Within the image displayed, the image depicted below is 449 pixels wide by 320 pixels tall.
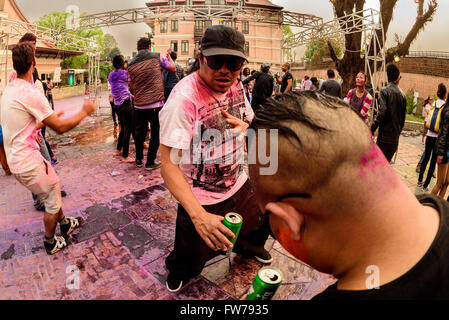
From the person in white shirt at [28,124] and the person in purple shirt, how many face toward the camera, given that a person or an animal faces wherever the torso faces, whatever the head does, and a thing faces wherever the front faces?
0

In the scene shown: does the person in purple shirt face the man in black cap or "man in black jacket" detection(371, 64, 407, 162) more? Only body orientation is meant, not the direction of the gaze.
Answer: the man in black jacket

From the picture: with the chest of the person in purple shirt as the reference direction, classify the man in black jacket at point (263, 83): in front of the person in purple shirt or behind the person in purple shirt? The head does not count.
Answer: in front

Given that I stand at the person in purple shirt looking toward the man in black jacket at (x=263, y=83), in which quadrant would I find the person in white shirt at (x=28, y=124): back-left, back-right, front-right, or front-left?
back-right

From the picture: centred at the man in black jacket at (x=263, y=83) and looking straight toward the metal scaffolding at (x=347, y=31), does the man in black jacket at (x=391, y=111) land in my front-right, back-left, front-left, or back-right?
front-right

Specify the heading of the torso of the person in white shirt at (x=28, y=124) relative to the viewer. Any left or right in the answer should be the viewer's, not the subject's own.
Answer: facing away from the viewer and to the right of the viewer

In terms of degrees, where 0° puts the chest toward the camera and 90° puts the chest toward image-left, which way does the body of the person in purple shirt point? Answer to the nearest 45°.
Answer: approximately 225°

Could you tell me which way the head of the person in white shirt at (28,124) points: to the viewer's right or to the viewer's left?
to the viewer's right
